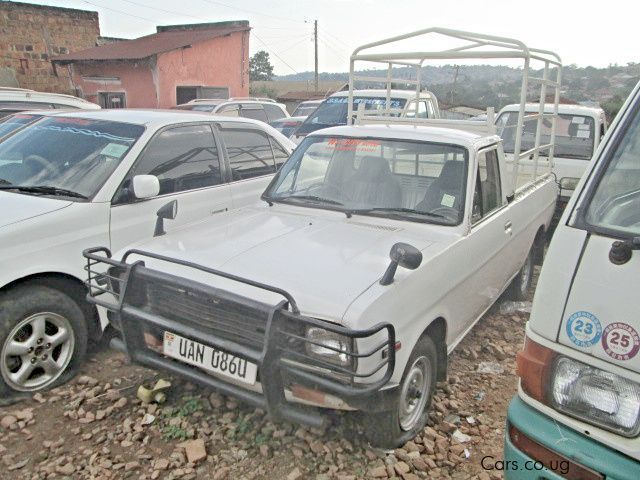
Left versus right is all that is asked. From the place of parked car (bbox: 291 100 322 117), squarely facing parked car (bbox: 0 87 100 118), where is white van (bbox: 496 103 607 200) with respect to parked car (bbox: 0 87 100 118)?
left

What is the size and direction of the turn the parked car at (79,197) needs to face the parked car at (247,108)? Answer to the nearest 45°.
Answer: approximately 135° to its right

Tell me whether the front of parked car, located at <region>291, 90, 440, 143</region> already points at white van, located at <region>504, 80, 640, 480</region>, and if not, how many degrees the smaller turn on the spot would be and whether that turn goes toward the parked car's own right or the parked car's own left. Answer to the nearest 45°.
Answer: approximately 45° to the parked car's own left

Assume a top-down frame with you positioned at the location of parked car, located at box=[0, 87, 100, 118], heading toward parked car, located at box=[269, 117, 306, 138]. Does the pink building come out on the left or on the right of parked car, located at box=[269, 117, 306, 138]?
left

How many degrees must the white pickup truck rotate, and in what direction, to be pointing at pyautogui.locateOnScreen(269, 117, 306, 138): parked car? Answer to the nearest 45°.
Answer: approximately 135° to its right

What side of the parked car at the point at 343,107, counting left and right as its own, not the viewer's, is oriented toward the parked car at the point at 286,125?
right
